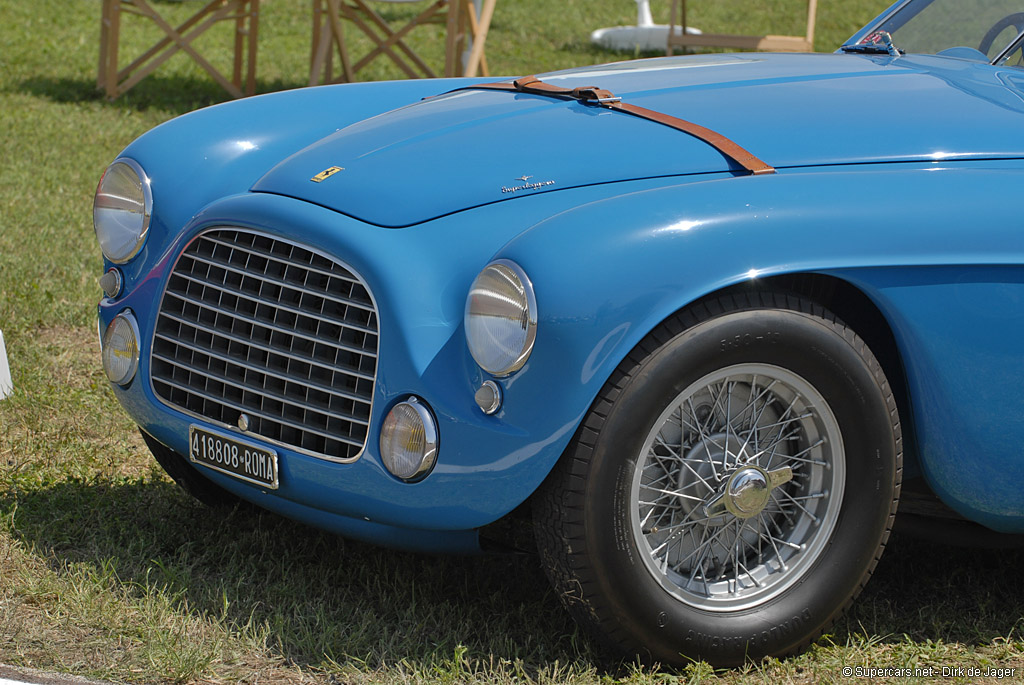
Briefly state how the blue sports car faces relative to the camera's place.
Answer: facing the viewer and to the left of the viewer

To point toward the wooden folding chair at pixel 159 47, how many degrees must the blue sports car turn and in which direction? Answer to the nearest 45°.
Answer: approximately 90° to its right

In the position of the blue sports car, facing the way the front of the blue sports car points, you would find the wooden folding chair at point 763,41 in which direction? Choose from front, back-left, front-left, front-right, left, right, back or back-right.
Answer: back-right

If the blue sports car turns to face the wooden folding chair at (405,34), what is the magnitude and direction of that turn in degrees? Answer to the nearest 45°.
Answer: approximately 135° to its right
